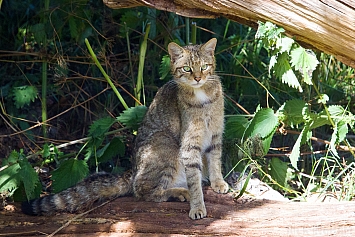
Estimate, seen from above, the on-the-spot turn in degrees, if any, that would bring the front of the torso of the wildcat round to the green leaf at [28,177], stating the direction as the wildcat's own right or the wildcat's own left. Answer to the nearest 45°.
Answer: approximately 135° to the wildcat's own right

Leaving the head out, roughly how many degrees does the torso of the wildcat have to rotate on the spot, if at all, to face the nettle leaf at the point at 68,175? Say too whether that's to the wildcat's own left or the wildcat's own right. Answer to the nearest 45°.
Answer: approximately 135° to the wildcat's own right

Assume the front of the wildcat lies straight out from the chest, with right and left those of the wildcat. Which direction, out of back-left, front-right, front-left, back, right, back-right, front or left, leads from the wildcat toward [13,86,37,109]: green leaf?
back

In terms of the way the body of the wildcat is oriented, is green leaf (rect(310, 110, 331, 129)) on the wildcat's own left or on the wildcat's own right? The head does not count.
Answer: on the wildcat's own left

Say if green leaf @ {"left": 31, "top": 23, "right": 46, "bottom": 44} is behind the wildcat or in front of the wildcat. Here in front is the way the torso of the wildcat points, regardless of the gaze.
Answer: behind

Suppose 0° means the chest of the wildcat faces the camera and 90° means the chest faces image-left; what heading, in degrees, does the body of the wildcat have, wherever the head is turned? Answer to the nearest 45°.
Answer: approximately 315°

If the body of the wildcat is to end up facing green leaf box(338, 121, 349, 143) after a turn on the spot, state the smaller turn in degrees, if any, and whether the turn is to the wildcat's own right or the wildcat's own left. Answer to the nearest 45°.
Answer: approximately 45° to the wildcat's own left
